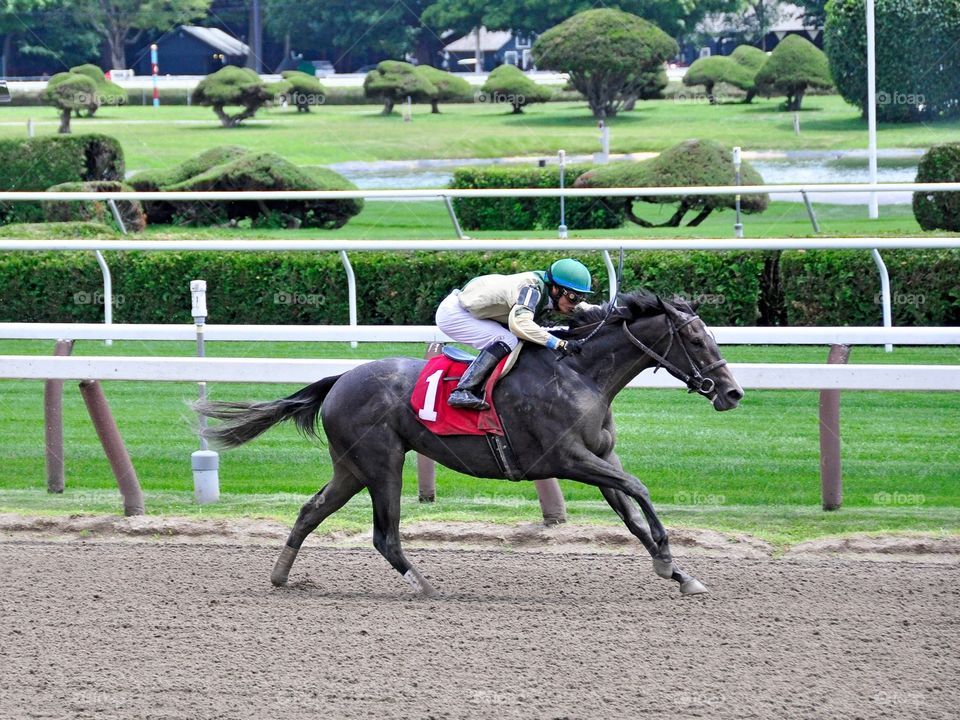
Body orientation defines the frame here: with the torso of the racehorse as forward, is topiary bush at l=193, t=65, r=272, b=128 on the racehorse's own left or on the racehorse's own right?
on the racehorse's own left

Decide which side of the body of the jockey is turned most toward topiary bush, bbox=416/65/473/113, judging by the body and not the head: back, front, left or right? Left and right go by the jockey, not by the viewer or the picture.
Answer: left

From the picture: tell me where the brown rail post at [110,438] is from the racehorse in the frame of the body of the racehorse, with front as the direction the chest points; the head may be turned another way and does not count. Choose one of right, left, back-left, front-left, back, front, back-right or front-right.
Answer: back-left

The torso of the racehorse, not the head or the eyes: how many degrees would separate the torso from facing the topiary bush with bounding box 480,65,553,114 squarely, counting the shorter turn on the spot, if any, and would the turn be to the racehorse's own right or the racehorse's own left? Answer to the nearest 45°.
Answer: approximately 90° to the racehorse's own left

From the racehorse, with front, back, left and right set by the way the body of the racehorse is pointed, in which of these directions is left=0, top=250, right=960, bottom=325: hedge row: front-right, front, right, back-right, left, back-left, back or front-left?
left

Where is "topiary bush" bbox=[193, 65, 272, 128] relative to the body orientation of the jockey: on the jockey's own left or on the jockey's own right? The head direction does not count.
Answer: on the jockey's own left

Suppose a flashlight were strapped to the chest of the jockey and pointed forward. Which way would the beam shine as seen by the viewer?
to the viewer's right

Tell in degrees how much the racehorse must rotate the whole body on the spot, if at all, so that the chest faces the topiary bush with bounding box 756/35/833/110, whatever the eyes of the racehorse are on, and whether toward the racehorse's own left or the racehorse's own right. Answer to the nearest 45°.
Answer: approximately 90° to the racehorse's own left

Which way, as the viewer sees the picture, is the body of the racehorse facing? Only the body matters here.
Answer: to the viewer's right

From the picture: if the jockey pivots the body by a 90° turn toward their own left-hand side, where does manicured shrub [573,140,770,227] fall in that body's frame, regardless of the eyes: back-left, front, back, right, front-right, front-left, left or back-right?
front
